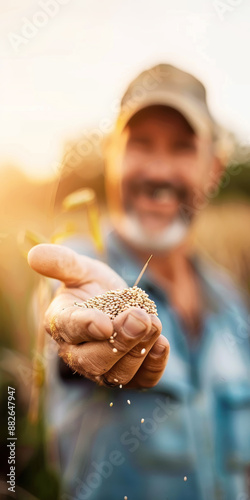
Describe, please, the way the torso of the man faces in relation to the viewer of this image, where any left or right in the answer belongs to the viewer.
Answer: facing the viewer

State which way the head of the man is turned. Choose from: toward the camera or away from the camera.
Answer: toward the camera
